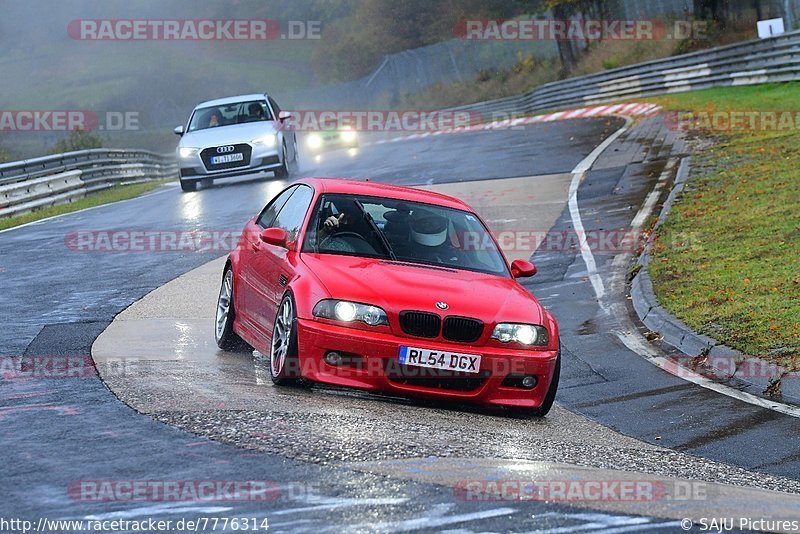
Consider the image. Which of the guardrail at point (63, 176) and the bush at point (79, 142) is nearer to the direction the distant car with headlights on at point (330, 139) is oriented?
the guardrail

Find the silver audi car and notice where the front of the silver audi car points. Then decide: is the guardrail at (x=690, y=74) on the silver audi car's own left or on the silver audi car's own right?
on the silver audi car's own left

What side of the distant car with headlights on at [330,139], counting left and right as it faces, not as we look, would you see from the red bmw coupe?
front

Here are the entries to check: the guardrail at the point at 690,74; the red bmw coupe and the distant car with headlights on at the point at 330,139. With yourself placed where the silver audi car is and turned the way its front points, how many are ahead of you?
1

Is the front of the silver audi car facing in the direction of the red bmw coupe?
yes

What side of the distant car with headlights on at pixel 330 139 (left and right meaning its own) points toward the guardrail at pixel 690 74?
left

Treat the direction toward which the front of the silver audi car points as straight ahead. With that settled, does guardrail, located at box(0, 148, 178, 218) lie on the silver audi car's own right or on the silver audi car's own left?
on the silver audi car's own right

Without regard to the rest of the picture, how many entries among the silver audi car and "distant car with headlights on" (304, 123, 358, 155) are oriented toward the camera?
2

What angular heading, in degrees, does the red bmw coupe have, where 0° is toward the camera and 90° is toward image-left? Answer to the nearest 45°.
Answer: approximately 315°

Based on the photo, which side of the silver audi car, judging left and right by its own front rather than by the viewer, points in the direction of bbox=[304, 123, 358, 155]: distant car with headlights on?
back

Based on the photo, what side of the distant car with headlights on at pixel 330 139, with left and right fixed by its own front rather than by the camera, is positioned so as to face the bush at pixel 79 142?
right

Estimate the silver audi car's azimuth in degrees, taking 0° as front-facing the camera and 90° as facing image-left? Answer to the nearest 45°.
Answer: approximately 0°
